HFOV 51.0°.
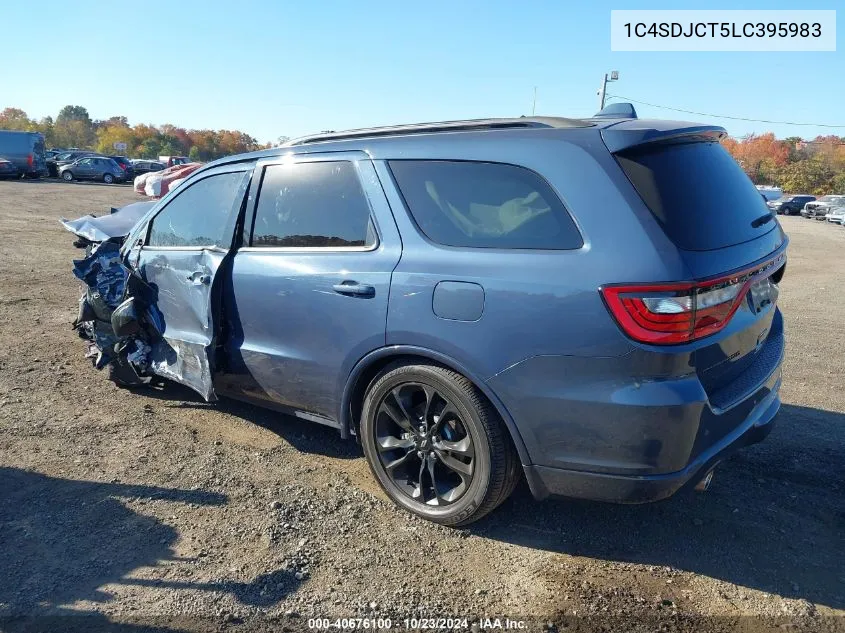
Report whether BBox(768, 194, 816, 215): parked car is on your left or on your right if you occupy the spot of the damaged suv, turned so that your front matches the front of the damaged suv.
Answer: on your right

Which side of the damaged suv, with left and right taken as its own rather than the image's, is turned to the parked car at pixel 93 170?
front

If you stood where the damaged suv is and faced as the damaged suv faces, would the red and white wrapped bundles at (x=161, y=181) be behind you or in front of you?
in front

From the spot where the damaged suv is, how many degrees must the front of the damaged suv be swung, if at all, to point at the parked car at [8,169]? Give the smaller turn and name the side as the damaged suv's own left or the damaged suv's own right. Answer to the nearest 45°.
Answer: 0° — it already faces it

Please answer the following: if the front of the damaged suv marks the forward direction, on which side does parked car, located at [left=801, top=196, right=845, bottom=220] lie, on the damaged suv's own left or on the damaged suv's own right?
on the damaged suv's own right

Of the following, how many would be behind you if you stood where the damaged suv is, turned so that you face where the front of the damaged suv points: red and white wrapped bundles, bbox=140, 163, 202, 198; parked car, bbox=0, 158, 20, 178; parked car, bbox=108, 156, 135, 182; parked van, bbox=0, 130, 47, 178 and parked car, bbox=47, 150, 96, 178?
0

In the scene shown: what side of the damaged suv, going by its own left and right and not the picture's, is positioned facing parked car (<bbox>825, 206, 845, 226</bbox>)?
right

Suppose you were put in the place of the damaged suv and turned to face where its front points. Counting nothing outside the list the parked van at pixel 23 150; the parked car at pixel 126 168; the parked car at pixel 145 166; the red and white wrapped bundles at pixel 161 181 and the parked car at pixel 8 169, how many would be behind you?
0

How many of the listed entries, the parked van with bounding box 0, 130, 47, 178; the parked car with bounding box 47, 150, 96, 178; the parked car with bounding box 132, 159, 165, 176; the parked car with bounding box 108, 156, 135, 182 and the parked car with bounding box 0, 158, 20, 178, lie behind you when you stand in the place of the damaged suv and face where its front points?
0

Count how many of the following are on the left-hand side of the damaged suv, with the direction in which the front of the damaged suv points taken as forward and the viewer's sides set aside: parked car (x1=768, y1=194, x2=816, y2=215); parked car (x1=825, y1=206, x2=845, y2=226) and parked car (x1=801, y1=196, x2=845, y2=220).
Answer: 0

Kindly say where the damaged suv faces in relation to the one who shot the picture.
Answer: facing away from the viewer and to the left of the viewer

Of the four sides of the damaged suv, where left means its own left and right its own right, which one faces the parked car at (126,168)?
front

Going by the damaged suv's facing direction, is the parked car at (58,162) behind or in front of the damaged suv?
in front
